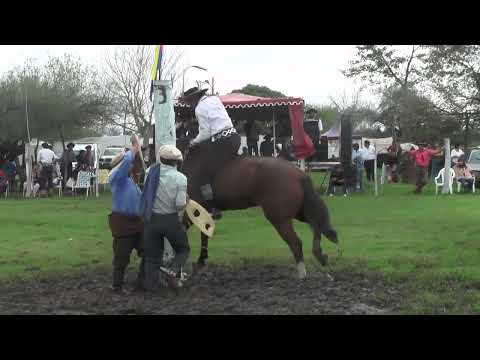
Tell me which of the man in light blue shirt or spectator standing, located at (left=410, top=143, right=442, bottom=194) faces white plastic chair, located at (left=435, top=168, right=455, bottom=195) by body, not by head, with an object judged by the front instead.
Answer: the man in light blue shirt

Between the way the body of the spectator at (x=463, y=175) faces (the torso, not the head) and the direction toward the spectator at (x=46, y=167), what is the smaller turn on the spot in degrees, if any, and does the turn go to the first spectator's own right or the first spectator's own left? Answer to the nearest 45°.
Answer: approximately 45° to the first spectator's own right

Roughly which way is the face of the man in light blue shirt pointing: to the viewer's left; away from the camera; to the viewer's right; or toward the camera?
away from the camera

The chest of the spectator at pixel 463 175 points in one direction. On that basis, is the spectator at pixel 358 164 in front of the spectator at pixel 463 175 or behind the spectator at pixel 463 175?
in front

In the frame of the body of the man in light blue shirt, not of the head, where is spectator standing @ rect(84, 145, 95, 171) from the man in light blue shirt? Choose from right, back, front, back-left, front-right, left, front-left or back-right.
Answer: front-left

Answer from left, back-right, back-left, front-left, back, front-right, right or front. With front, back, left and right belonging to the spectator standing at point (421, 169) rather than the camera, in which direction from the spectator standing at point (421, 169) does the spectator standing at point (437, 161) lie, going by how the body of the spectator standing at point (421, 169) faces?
back

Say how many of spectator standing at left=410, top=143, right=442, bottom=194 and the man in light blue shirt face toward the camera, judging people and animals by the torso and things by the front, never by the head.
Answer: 1

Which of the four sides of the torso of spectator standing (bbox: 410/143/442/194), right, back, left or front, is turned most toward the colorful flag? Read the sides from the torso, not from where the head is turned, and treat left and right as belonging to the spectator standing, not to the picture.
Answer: front

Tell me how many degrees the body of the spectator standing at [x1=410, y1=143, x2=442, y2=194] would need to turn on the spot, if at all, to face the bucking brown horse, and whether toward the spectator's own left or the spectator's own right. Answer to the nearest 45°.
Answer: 0° — they already face it

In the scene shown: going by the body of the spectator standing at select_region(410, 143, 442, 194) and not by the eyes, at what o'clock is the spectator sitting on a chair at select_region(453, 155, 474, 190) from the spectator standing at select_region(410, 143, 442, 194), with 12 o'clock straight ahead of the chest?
the spectator sitting on a chair at select_region(453, 155, 474, 190) is roughly at 8 o'clock from the spectator standing at select_region(410, 143, 442, 194).

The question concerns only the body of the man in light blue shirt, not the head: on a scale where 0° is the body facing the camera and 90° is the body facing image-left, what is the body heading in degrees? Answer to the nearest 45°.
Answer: approximately 225°
